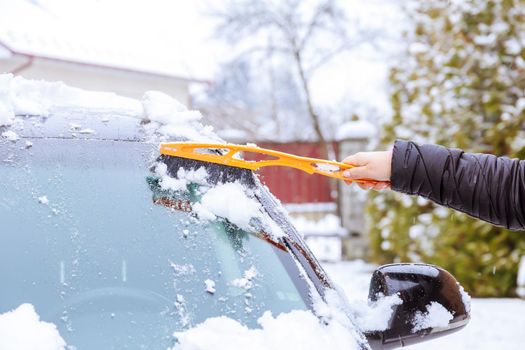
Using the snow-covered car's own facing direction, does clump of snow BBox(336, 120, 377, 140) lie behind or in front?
behind

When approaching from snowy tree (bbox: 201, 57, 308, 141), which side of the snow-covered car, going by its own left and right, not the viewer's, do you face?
back

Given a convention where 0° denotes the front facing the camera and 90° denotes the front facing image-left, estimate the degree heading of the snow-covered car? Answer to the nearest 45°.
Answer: approximately 0°

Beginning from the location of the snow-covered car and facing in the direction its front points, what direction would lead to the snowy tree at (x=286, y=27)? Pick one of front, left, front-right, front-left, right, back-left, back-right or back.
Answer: back
